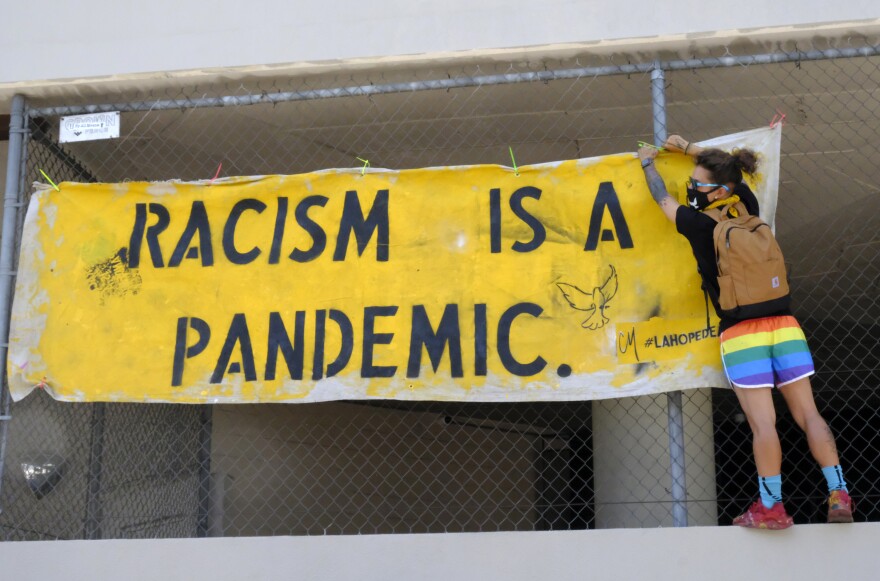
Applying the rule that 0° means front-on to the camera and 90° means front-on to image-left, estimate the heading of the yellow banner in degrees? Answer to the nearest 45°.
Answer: approximately 0°

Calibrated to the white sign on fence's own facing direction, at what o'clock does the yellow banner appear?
The yellow banner is roughly at 10 o'clock from the white sign on fence.

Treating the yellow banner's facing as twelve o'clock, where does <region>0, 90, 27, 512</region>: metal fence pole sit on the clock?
The metal fence pole is roughly at 3 o'clock from the yellow banner.

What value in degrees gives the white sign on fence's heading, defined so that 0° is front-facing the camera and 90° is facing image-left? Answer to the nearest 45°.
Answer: approximately 0°

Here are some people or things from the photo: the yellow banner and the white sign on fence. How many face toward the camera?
2
